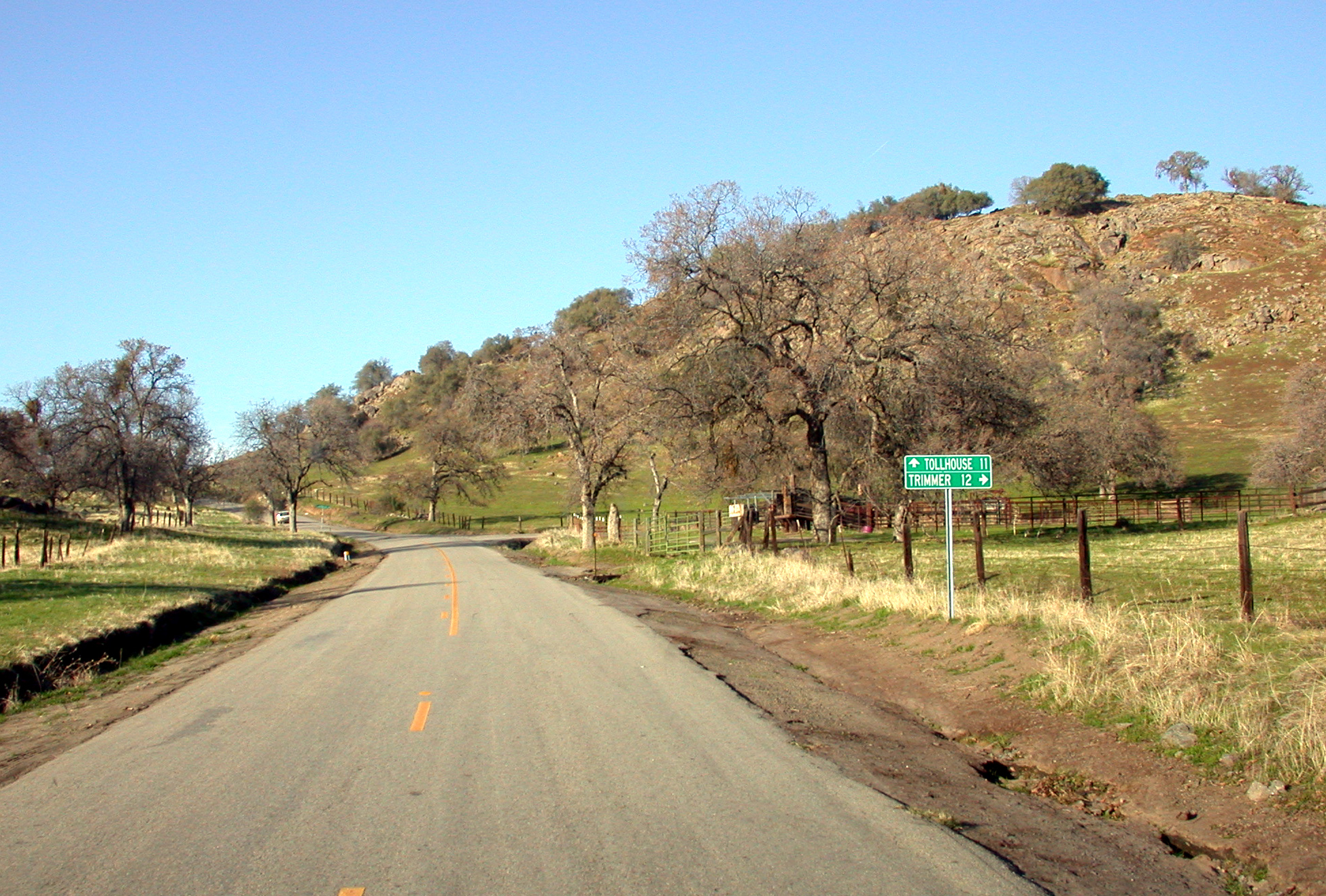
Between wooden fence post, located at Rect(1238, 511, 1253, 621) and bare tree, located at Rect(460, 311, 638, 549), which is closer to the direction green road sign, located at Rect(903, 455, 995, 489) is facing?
the wooden fence post

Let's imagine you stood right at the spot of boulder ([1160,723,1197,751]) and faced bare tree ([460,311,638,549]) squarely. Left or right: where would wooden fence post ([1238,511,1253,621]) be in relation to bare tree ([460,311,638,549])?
right

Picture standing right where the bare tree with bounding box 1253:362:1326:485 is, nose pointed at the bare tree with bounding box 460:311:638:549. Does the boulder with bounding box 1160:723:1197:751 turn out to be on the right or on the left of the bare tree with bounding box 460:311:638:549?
left

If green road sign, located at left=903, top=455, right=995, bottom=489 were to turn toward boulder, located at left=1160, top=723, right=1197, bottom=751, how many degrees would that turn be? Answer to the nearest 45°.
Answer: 0° — it already faces it

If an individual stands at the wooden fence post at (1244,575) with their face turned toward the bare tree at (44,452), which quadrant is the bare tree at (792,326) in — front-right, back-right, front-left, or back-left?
front-right

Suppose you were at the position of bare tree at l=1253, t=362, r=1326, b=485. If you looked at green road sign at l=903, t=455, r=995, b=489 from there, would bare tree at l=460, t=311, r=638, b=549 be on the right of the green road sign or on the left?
right

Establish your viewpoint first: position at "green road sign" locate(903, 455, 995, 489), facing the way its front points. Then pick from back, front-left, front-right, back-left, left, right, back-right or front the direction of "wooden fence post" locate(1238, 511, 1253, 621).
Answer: front-left

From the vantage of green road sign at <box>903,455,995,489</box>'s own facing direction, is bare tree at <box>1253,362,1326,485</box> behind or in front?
behind

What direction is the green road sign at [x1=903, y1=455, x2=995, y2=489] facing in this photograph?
toward the camera

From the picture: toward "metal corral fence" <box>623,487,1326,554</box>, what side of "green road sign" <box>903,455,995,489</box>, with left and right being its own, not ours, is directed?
back

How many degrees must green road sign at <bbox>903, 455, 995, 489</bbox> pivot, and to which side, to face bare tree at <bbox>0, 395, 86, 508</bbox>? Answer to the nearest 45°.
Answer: approximately 135° to its right

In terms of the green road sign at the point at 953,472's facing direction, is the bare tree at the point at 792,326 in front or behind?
behind
